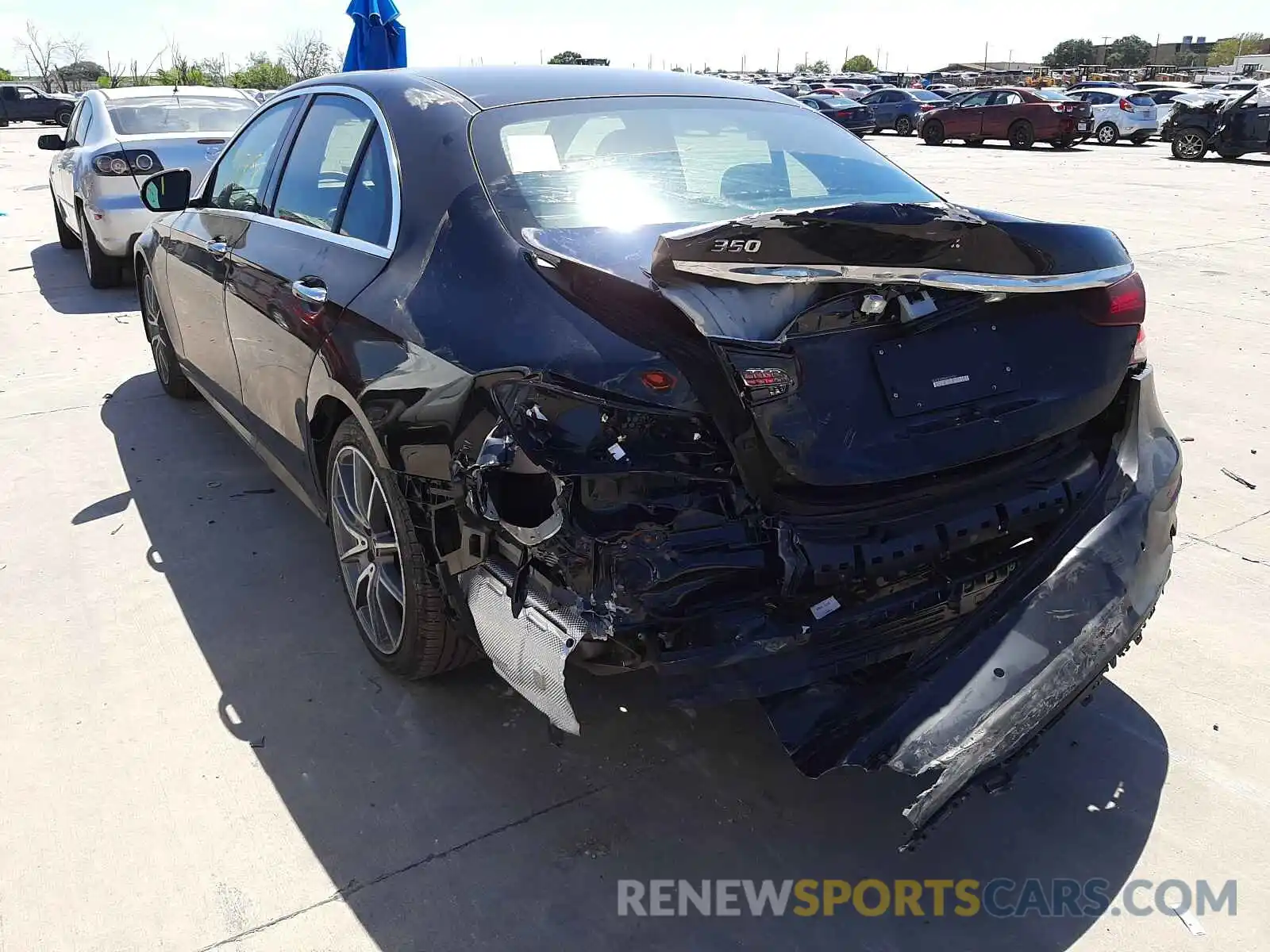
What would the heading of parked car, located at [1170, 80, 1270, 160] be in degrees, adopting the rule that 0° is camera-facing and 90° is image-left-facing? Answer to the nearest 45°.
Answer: approximately 90°

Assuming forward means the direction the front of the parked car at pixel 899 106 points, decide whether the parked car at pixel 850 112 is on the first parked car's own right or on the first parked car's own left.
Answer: on the first parked car's own left

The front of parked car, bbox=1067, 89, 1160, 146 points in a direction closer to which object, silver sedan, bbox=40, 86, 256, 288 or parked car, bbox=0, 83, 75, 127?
the parked car

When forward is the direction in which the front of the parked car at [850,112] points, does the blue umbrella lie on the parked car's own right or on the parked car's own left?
on the parked car's own left

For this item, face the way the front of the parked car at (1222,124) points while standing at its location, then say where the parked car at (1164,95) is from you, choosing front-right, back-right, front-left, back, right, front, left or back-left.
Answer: right

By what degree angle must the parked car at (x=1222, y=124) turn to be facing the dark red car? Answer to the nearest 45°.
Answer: approximately 45° to its right

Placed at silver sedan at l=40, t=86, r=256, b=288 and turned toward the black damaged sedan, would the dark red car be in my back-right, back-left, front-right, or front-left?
back-left

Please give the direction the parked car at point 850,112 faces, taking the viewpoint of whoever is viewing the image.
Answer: facing away from the viewer and to the left of the viewer

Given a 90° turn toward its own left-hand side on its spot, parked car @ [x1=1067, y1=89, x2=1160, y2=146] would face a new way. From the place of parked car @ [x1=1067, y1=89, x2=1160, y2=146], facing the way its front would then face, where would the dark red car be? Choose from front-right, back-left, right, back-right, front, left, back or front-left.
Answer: front

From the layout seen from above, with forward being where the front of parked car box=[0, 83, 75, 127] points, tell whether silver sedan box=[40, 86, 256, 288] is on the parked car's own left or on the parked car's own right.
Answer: on the parked car's own right

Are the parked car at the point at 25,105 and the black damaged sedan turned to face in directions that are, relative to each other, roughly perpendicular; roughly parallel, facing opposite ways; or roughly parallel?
roughly perpendicular

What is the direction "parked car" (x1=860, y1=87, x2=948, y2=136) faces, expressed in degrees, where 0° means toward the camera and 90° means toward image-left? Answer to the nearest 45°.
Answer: approximately 135°

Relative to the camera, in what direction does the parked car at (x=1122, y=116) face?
facing away from the viewer and to the left of the viewer
